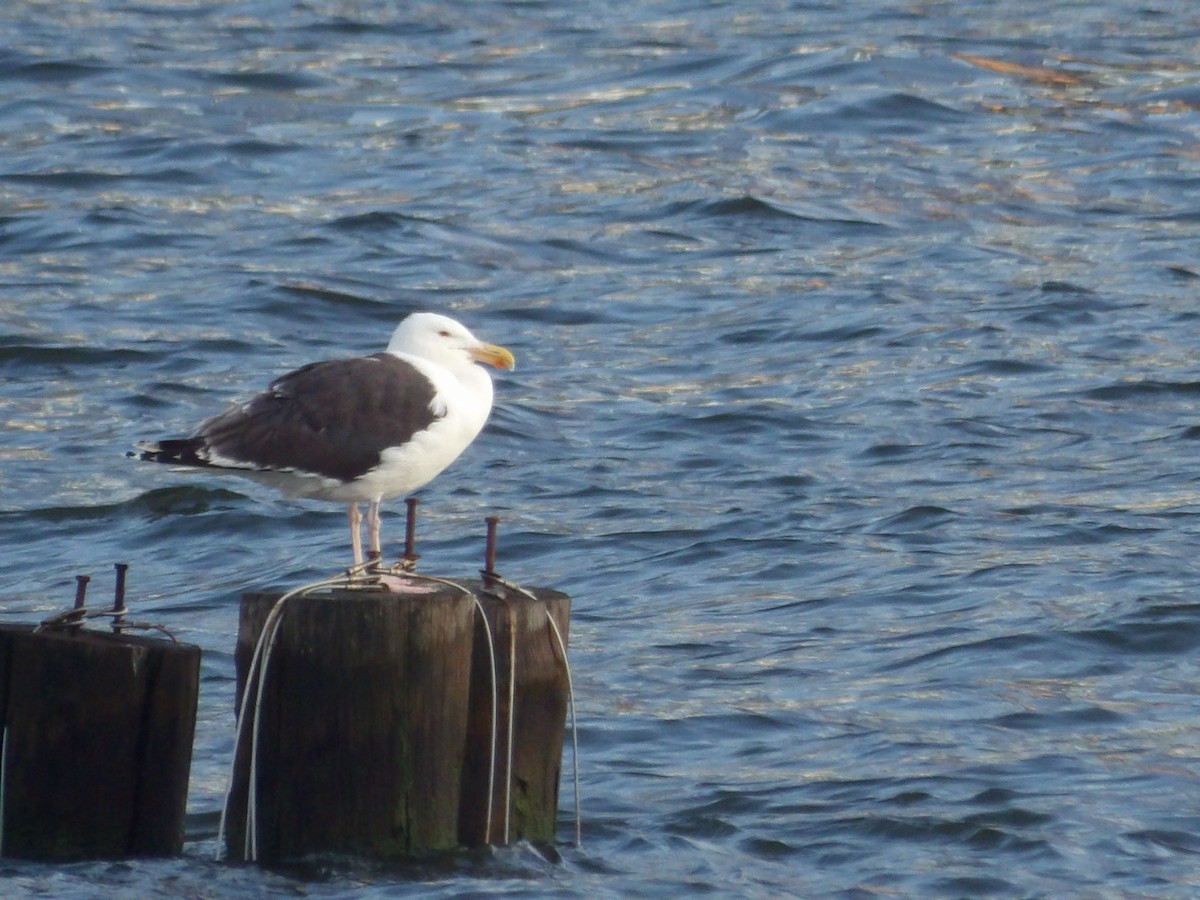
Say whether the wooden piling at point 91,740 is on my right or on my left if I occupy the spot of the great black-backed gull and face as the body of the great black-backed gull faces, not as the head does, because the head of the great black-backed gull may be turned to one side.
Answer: on my right

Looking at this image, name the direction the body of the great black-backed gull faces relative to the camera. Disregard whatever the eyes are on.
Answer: to the viewer's right
